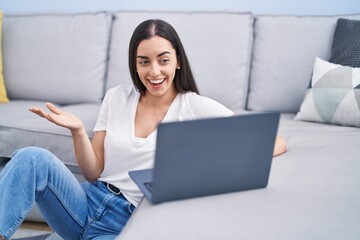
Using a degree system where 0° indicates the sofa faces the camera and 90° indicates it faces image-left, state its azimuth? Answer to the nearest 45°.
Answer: approximately 0°

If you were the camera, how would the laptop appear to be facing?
facing away from the viewer and to the left of the viewer

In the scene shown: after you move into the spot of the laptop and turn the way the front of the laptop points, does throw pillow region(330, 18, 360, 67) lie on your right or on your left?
on your right

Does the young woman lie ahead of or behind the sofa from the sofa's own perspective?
ahead

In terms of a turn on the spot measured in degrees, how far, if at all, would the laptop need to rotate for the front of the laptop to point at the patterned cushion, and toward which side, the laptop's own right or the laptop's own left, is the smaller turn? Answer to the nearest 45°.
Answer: approximately 90° to the laptop's own right
